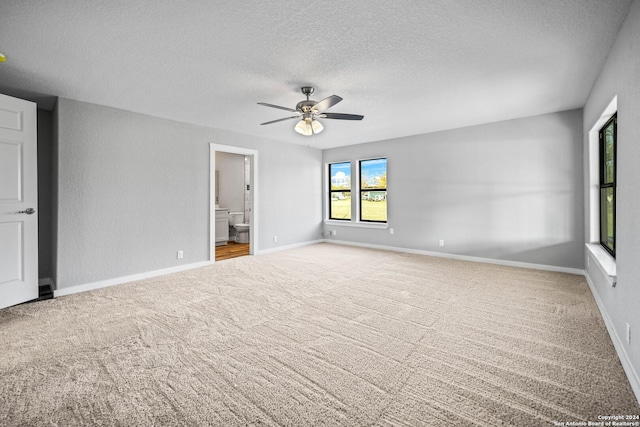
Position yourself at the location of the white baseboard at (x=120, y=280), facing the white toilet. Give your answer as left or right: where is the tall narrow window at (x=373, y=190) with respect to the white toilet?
right

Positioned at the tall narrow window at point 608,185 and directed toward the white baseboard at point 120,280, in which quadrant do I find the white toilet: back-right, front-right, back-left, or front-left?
front-right

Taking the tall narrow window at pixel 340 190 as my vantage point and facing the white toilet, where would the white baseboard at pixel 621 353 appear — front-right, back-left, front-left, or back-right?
back-left

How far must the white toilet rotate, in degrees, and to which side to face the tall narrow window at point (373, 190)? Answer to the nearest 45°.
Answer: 0° — it already faces it

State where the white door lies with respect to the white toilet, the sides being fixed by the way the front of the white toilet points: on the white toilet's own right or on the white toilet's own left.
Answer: on the white toilet's own right

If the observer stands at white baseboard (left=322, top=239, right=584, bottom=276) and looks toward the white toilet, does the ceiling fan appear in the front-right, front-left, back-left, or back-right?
front-left

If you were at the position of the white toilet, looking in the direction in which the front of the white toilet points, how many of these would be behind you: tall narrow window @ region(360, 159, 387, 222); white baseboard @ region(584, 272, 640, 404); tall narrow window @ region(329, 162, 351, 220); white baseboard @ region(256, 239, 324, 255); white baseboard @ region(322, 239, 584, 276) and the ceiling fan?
0

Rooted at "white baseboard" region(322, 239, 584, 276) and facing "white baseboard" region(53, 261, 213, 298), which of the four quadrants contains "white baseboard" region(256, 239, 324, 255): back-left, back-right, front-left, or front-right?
front-right

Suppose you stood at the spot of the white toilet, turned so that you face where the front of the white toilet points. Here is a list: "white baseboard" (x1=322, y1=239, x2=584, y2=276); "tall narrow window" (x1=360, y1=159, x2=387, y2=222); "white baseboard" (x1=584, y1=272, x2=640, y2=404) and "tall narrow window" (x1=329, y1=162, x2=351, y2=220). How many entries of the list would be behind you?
0

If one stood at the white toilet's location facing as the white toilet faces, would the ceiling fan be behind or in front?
in front

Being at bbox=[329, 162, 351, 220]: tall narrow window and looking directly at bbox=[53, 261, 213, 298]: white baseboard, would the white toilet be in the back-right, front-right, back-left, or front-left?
front-right

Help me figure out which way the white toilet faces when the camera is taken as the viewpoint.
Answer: facing the viewer and to the right of the viewer

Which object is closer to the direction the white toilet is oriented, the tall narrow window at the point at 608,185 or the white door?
the tall narrow window
